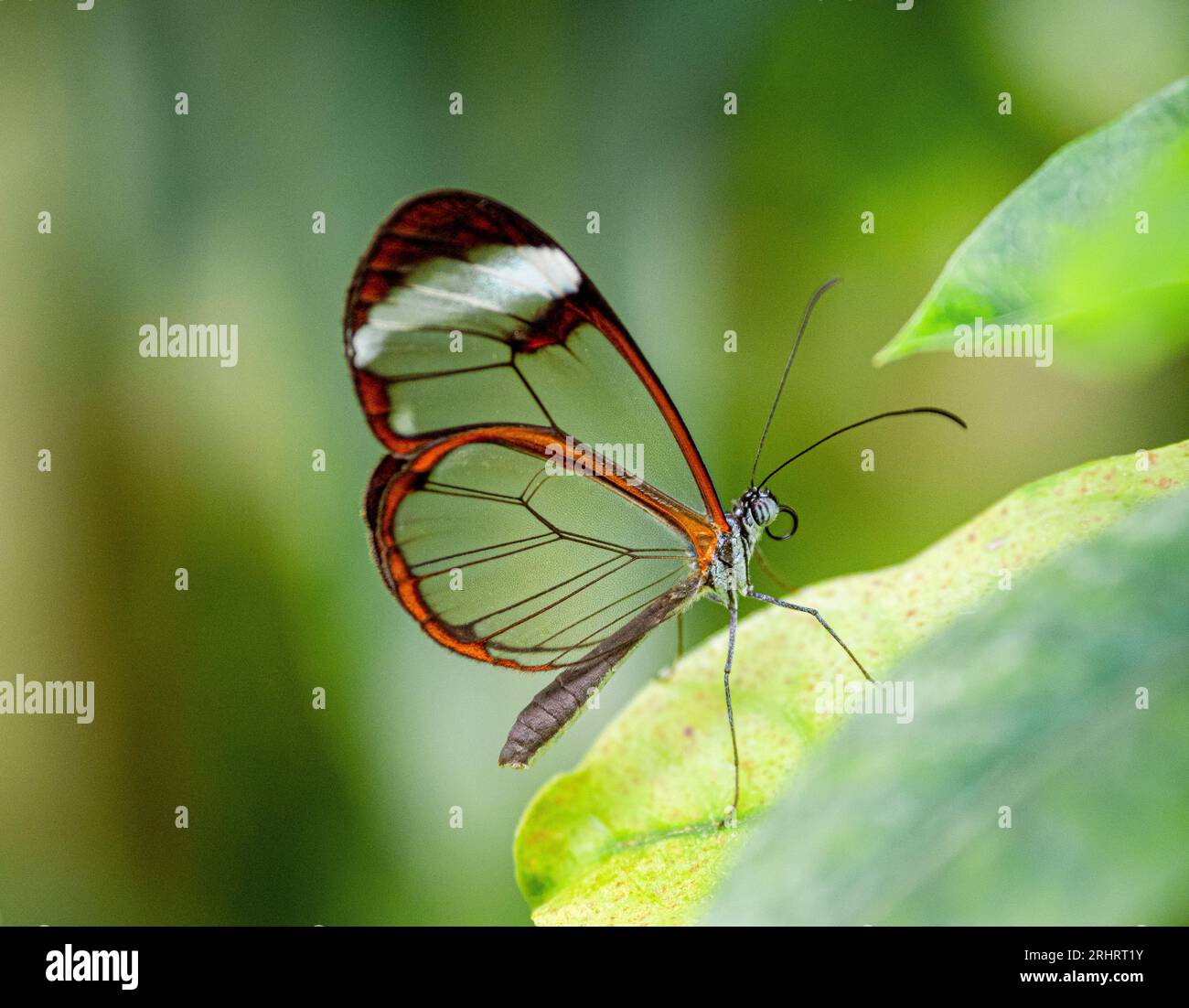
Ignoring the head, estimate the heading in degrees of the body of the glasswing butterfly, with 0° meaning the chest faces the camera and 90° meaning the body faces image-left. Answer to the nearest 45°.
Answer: approximately 270°
